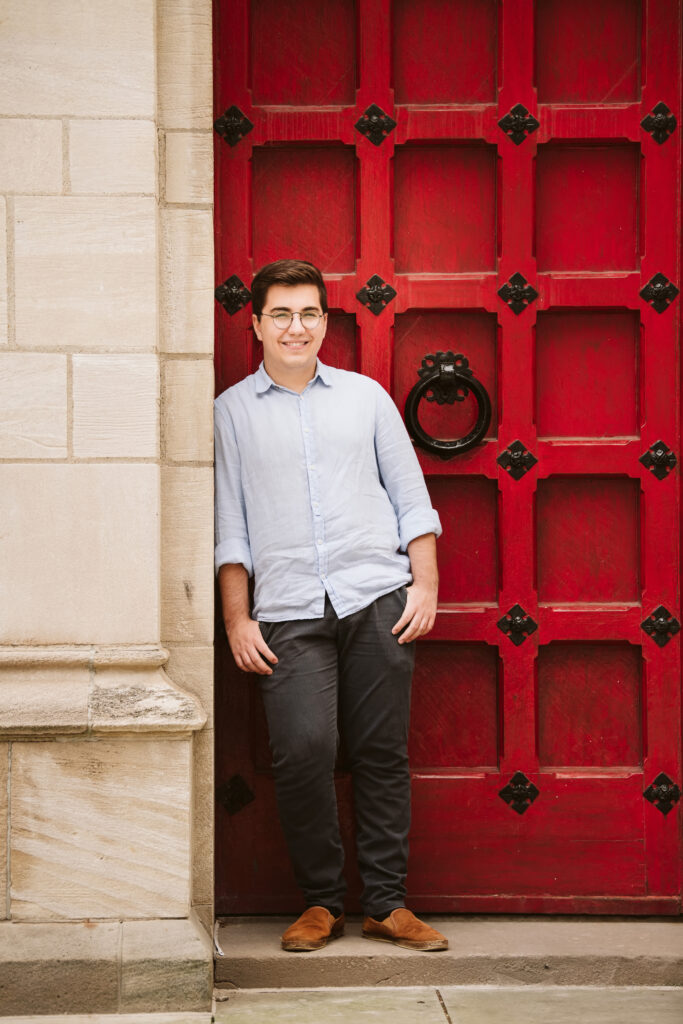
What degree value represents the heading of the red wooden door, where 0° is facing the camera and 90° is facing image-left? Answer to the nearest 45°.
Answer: approximately 0°

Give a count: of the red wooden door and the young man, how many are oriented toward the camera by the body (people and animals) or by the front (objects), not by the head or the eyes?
2
